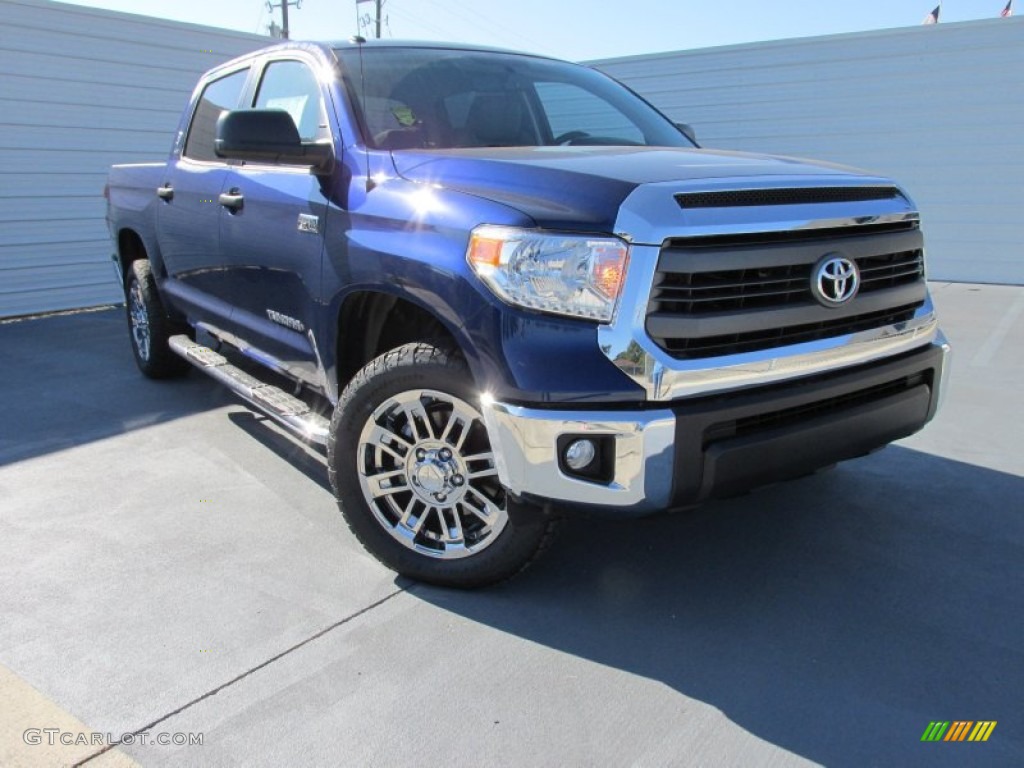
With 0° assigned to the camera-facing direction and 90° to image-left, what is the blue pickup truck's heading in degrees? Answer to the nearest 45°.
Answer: approximately 315°
